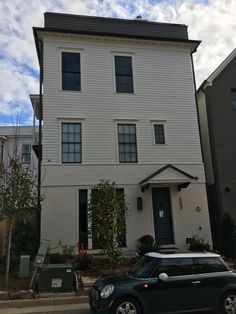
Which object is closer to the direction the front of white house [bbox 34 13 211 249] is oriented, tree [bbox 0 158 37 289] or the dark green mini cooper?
the dark green mini cooper

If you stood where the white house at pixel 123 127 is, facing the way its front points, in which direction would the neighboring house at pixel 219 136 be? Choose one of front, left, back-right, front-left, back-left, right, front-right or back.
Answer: left

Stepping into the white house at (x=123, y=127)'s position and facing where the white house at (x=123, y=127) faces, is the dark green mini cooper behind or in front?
in front

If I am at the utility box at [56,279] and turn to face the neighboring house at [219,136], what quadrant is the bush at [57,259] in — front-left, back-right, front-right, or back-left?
front-left

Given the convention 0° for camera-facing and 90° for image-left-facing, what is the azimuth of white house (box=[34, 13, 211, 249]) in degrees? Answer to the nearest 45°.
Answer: approximately 0°
